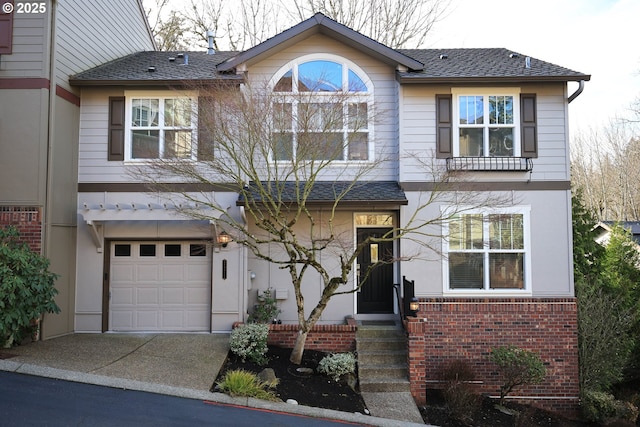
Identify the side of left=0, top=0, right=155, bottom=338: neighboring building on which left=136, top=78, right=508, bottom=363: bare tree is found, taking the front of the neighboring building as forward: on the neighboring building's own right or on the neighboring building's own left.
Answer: on the neighboring building's own left

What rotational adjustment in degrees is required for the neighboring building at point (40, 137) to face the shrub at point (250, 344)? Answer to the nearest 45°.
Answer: approximately 45° to its left

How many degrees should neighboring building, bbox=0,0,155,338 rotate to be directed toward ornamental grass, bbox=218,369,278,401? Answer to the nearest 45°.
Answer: approximately 45° to its left

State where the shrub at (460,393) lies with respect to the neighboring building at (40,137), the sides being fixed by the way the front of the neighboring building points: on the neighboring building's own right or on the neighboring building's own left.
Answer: on the neighboring building's own left

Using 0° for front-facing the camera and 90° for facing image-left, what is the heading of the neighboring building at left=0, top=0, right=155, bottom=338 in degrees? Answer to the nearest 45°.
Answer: approximately 0°

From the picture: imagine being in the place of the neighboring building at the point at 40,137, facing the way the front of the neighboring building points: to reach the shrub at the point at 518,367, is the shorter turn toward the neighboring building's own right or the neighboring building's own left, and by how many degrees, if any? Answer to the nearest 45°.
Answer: approximately 45° to the neighboring building's own left

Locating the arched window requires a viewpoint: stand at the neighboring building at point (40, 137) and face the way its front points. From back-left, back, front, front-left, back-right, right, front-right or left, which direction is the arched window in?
front-left

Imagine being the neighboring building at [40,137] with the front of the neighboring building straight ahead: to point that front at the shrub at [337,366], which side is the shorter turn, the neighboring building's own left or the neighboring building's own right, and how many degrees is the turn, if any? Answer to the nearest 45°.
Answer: approximately 45° to the neighboring building's own left

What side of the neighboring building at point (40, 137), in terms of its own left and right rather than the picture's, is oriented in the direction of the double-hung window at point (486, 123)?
left

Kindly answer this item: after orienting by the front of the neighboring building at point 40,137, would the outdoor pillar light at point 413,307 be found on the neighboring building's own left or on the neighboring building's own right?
on the neighboring building's own left
